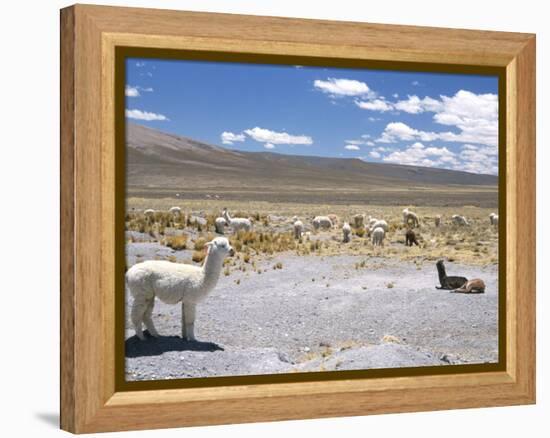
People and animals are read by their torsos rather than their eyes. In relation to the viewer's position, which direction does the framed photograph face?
facing the viewer and to the right of the viewer
